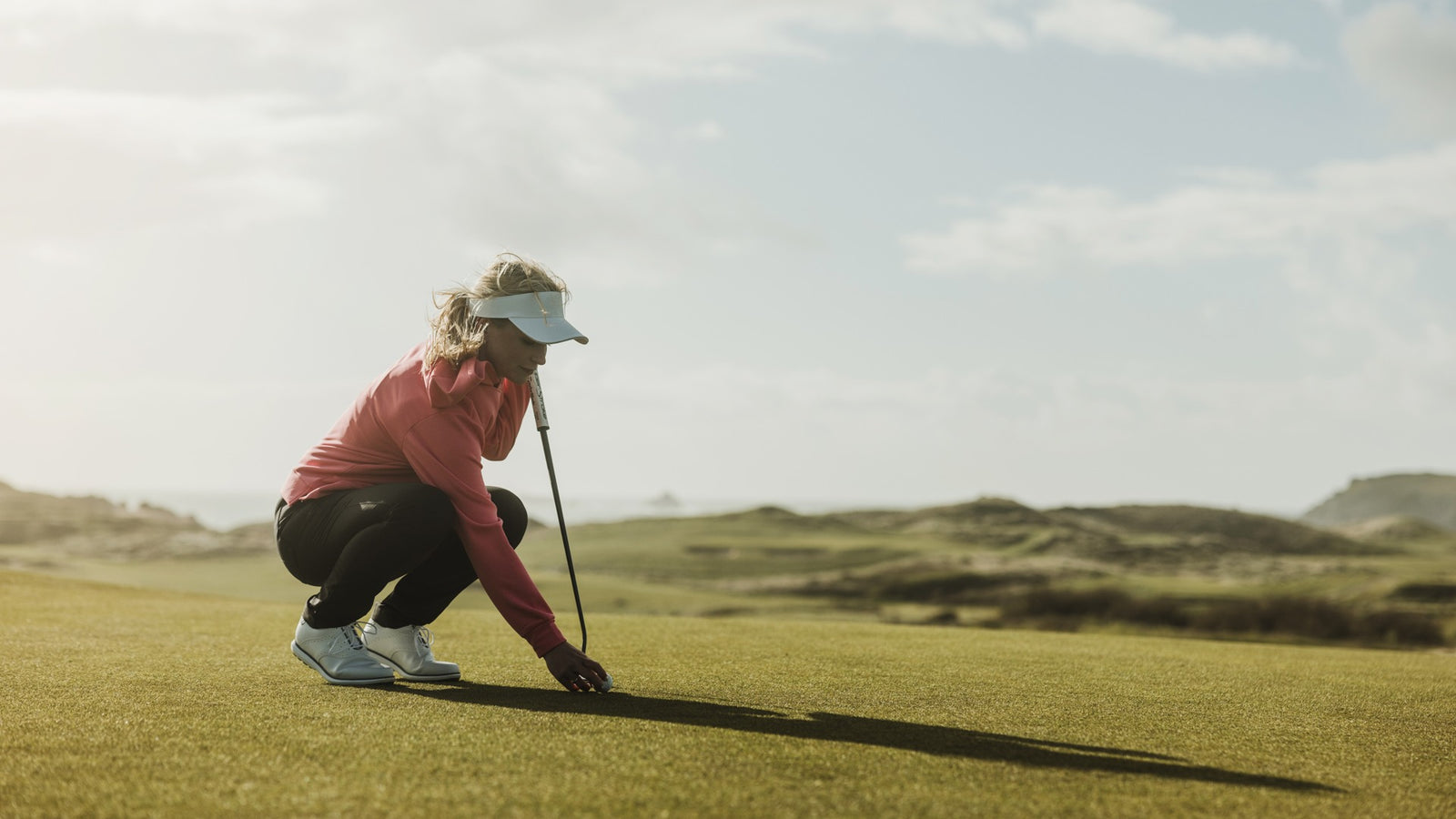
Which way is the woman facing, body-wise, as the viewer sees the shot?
to the viewer's right

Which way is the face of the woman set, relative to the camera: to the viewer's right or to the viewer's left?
to the viewer's right
